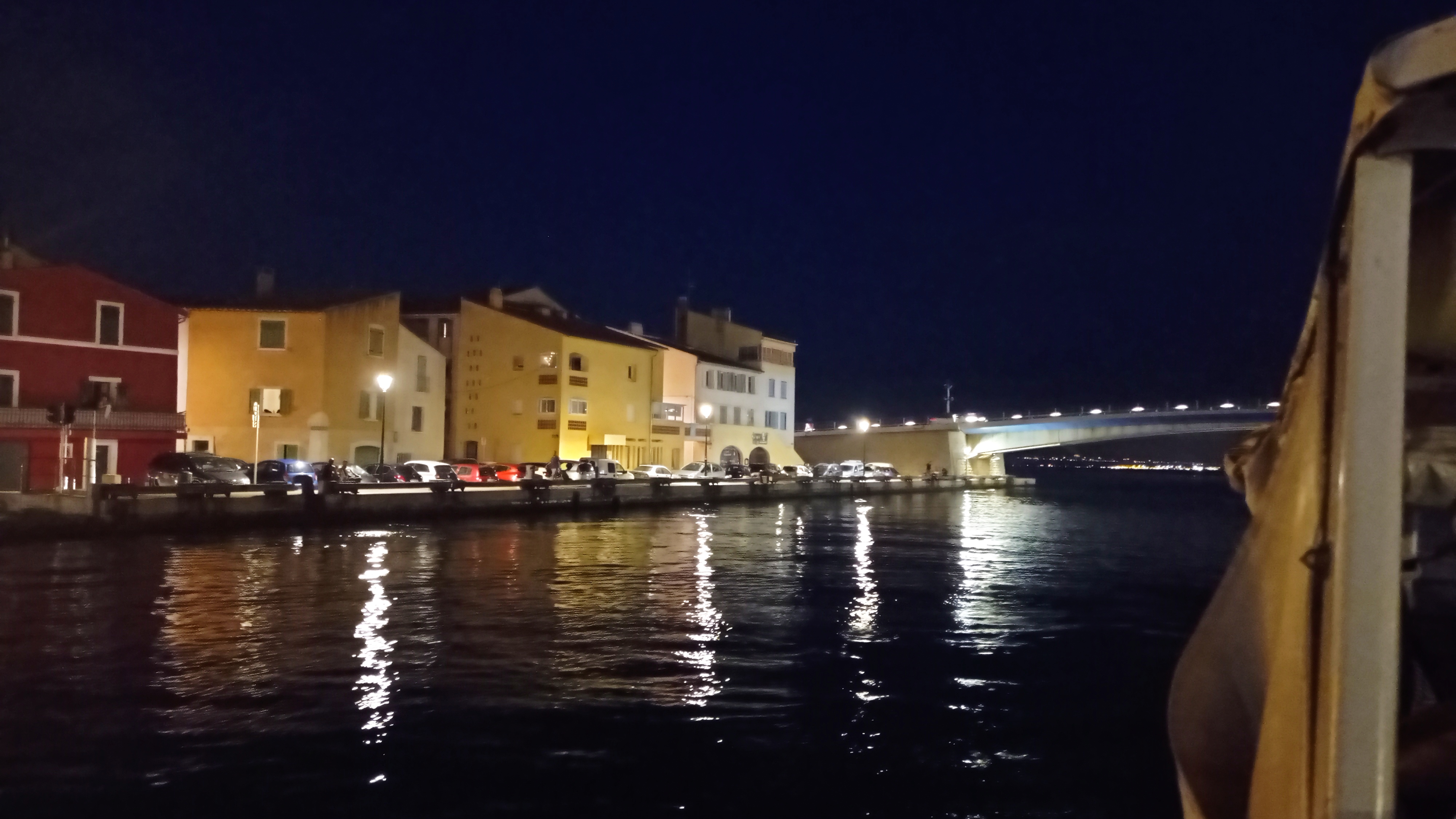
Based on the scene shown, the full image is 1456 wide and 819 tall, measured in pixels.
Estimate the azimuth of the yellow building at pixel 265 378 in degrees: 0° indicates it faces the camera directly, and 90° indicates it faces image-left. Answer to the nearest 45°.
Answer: approximately 0°

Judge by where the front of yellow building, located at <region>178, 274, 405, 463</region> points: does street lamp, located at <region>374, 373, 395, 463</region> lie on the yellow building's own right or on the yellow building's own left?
on the yellow building's own left

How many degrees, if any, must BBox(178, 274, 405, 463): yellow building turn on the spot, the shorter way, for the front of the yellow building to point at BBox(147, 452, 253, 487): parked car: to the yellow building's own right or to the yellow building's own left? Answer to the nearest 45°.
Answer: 0° — it already faces it

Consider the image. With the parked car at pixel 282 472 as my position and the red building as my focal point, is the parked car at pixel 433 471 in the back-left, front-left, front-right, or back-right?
back-right

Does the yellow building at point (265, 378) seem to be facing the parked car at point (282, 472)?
yes

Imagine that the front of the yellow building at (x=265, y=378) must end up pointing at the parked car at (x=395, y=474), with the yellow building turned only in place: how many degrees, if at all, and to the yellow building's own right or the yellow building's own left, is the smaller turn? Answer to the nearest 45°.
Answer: approximately 45° to the yellow building's own left

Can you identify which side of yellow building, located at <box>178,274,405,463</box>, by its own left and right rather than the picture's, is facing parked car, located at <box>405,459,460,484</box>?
left
